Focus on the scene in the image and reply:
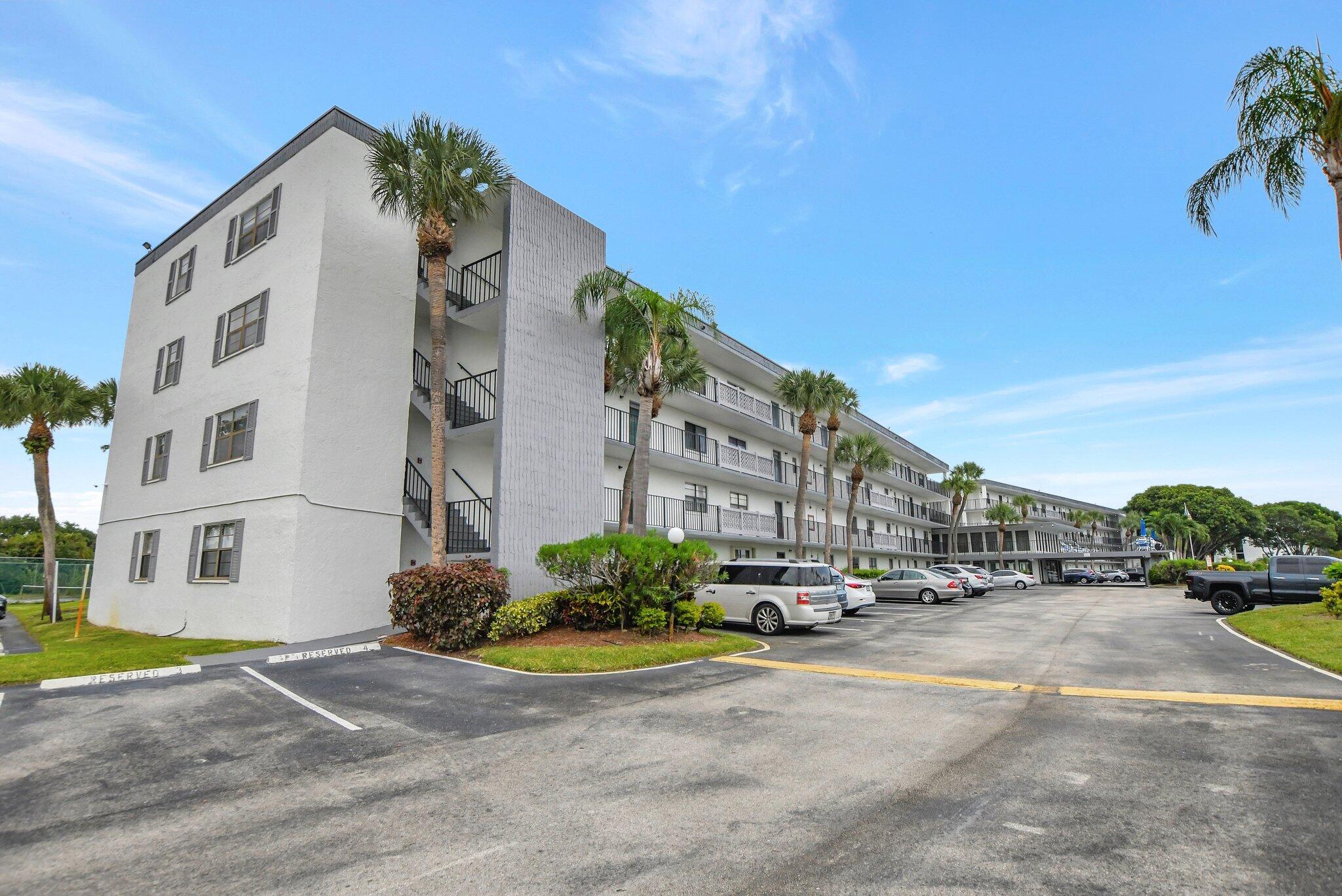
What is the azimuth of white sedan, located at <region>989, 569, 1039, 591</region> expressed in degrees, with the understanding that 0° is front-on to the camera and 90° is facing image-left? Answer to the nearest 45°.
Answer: approximately 135°

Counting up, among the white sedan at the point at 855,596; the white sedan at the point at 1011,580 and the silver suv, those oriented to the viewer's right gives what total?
0

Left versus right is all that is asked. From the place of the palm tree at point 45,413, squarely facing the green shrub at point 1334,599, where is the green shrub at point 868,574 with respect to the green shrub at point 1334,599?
left

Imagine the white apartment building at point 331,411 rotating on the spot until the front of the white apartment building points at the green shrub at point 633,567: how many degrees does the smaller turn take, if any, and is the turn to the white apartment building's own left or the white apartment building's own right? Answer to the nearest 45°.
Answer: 0° — it already faces it

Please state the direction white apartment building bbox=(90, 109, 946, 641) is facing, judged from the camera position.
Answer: facing the viewer and to the right of the viewer

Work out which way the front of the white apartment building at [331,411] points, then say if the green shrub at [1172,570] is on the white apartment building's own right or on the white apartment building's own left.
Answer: on the white apartment building's own left

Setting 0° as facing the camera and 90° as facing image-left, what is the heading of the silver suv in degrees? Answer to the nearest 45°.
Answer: approximately 135°

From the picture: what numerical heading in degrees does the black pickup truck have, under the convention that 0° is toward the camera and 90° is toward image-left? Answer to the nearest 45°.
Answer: approximately 270°

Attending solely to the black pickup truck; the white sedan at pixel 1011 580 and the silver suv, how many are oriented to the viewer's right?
1
